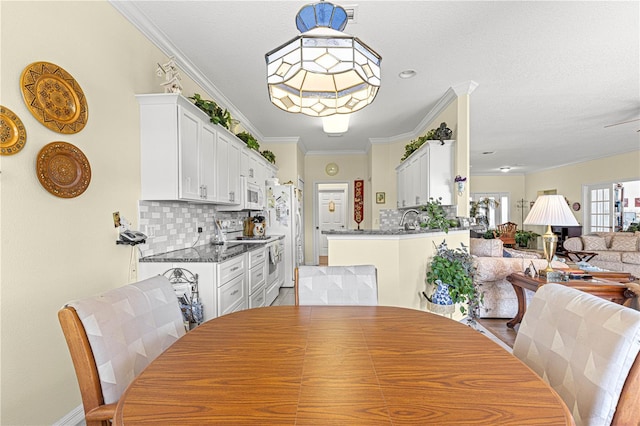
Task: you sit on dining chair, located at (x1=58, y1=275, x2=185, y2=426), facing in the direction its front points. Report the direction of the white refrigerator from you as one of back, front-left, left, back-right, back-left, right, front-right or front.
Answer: left

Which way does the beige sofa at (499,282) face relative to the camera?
to the viewer's right

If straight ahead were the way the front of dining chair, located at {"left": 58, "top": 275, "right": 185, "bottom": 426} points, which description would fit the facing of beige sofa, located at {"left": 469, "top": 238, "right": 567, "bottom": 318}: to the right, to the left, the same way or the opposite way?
the same way

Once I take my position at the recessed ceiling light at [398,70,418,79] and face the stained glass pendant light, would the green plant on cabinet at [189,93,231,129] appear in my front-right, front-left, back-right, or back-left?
front-right

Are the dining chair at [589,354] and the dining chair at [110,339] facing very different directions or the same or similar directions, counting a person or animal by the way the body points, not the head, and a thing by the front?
very different directions

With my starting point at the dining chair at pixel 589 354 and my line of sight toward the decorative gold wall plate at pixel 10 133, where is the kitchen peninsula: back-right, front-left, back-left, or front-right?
front-right

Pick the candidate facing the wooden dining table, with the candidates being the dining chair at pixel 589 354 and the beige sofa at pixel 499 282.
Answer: the dining chair

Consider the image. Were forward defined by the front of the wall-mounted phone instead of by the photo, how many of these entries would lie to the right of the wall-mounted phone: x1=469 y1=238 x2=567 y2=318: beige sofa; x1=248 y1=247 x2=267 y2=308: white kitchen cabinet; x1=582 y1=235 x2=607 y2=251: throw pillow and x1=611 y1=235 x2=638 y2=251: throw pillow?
0

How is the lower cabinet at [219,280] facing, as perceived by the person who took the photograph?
facing to the right of the viewer

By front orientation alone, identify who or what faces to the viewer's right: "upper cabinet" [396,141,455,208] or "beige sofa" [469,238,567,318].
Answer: the beige sofa

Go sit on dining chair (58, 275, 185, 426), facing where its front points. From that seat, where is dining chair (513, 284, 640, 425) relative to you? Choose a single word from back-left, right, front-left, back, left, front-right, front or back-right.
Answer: front

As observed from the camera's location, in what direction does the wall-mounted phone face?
facing the viewer and to the right of the viewer

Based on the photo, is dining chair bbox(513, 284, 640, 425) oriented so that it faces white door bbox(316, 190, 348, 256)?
no

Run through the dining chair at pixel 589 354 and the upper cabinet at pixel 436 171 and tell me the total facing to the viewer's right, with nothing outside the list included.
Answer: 0

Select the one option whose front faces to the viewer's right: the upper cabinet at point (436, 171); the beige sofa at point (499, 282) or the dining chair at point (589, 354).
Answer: the beige sofa

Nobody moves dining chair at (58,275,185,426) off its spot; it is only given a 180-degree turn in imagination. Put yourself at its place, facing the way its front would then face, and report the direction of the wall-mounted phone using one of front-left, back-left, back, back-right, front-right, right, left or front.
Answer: front-right

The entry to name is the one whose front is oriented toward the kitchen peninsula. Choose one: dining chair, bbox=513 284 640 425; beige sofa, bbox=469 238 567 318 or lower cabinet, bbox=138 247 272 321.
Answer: the lower cabinet

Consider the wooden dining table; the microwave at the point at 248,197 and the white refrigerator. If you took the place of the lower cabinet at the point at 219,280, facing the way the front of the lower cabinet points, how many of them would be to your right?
1
